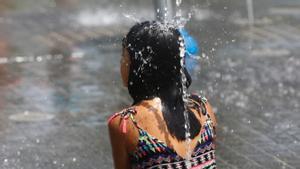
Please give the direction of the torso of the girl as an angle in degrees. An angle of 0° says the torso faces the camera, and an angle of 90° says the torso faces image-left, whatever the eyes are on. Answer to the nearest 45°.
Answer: approximately 135°
